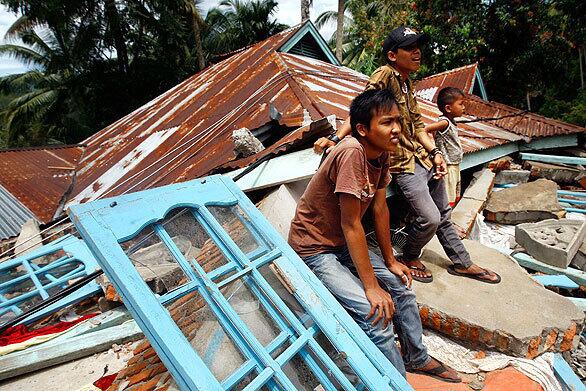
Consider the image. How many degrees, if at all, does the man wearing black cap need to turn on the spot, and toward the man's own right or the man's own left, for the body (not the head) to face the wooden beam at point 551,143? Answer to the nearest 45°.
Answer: approximately 135° to the man's own left

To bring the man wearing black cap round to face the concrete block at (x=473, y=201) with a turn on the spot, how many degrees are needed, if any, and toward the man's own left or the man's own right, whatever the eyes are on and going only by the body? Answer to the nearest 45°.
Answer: approximately 135° to the man's own left

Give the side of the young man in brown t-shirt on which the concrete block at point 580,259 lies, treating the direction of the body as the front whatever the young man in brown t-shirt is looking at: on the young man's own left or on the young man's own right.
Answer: on the young man's own left

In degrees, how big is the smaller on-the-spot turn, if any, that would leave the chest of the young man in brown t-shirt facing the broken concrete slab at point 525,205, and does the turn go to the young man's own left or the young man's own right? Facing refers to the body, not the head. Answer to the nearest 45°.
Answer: approximately 90° to the young man's own left

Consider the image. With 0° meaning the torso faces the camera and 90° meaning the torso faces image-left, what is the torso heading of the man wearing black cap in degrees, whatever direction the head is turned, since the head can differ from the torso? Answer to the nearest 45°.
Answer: approximately 315°

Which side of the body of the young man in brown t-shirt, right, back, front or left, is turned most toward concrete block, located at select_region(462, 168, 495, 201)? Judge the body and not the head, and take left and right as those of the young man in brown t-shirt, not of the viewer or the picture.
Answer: left

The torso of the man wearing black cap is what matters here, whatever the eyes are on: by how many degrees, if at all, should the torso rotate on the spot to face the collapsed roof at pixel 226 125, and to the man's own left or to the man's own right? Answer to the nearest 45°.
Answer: approximately 180°

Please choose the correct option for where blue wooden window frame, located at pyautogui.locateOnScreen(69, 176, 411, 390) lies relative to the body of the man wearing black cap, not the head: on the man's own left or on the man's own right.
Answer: on the man's own right

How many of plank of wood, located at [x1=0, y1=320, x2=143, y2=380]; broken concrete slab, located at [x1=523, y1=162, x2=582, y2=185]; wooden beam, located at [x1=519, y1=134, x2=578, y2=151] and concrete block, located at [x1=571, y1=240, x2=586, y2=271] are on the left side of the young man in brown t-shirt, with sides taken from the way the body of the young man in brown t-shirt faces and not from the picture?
3
